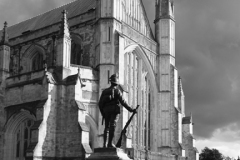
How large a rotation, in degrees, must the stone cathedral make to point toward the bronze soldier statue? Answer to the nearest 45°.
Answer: approximately 45° to its right

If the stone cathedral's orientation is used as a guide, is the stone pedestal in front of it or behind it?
in front
